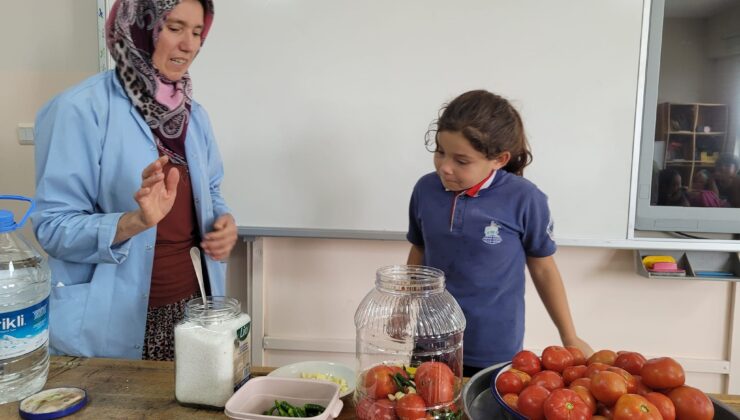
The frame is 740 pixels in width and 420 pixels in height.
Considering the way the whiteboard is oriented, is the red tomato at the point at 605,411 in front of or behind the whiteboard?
in front

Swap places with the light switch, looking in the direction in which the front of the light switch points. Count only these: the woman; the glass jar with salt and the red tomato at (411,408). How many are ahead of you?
3

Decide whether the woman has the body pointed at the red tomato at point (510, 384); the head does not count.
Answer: yes

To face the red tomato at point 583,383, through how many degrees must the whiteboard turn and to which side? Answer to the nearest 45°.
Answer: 0° — it already faces it

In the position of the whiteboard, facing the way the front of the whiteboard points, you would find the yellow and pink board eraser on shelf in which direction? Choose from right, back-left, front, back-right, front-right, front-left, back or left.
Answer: left

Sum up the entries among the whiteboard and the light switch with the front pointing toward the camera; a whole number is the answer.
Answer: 2

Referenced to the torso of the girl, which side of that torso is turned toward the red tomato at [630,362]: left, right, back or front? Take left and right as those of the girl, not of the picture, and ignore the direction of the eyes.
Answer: left

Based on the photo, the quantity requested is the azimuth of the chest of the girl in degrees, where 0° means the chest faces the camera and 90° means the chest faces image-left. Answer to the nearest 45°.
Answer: approximately 45°

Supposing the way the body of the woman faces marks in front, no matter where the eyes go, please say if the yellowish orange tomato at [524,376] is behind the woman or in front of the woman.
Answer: in front

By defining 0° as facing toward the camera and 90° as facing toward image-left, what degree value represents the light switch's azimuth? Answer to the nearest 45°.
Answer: approximately 0°

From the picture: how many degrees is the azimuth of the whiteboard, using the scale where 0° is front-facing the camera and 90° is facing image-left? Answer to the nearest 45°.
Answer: approximately 0°

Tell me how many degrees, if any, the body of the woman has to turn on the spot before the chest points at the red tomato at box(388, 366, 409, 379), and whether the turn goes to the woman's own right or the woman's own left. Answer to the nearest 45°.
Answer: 0° — they already face it

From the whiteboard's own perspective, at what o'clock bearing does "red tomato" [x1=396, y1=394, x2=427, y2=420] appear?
The red tomato is roughly at 12 o'clock from the whiteboard.
